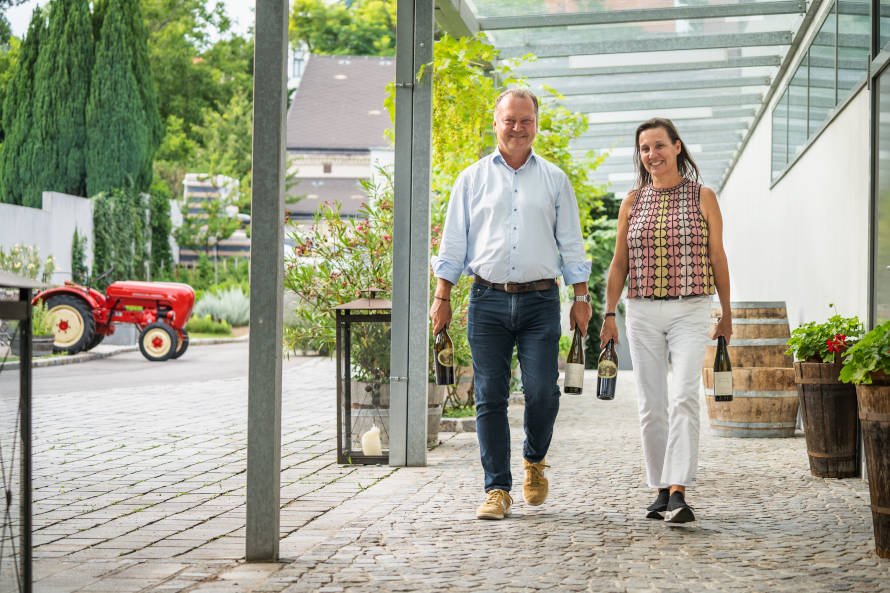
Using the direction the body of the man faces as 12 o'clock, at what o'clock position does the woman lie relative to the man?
The woman is roughly at 9 o'clock from the man.

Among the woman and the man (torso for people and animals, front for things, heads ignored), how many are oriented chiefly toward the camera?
2

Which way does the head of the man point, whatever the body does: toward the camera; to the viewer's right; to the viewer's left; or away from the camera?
toward the camera

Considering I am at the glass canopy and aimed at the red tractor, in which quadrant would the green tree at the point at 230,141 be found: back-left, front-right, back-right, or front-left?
front-right

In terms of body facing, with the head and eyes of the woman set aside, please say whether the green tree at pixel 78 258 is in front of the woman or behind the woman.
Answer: behind

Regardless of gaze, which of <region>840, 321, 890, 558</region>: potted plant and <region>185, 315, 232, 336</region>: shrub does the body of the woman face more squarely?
the potted plant

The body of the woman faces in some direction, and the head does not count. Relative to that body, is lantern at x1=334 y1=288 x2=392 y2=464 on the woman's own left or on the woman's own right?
on the woman's own right

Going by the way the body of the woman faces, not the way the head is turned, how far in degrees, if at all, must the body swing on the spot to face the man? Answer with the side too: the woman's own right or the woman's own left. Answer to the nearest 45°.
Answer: approximately 90° to the woman's own right

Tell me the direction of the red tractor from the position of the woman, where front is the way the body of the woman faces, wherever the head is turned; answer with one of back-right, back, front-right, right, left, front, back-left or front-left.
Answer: back-right

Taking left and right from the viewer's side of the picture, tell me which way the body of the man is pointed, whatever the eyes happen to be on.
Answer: facing the viewer

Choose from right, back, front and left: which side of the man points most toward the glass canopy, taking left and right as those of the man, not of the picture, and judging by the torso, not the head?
back

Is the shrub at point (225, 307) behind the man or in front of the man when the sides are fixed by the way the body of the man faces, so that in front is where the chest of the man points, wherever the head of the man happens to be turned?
behind
